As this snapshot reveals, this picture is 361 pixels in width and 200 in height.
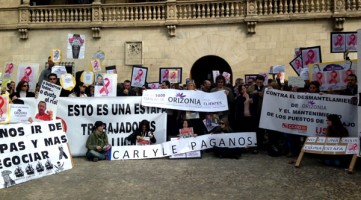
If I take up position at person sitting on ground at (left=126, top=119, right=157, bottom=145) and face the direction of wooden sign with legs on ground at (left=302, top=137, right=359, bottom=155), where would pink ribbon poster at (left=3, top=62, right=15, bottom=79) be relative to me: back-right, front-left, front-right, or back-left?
back-left

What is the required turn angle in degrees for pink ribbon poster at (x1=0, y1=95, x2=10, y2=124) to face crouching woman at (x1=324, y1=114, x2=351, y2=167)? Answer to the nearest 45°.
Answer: approximately 90° to its left

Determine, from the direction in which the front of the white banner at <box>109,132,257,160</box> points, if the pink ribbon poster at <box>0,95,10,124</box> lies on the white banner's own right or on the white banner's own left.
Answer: on the white banner's own right

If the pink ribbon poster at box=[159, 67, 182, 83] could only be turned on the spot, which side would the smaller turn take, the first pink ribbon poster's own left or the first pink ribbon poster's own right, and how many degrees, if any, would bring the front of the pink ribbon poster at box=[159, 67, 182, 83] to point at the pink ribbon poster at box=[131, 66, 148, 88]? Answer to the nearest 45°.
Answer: approximately 45° to the first pink ribbon poster's own right

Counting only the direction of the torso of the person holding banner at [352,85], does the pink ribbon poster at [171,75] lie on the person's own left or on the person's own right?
on the person's own right

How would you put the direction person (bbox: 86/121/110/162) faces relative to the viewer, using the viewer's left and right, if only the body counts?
facing the viewer and to the right of the viewer

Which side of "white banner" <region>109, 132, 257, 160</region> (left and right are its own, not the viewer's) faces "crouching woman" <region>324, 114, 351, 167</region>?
left

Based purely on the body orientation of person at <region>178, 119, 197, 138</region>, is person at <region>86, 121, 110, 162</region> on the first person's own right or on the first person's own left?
on the first person's own right

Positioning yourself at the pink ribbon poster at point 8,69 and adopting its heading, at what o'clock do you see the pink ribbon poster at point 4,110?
the pink ribbon poster at point 4,110 is roughly at 12 o'clock from the pink ribbon poster at point 8,69.

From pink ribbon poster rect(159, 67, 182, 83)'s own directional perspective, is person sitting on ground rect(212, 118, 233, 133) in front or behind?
in front

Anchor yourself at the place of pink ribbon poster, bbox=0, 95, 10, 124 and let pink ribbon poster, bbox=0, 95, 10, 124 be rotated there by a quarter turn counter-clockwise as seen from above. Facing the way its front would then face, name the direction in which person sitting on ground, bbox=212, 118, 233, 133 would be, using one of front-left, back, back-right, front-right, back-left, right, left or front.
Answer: front

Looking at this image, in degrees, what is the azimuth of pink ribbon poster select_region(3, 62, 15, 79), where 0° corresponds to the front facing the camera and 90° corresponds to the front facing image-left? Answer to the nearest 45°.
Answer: approximately 0°

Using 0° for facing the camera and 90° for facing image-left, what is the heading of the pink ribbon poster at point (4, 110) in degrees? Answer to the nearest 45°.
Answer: approximately 0°
